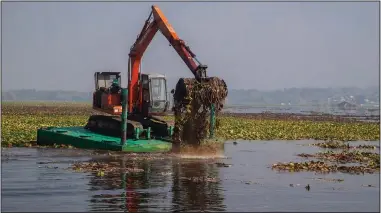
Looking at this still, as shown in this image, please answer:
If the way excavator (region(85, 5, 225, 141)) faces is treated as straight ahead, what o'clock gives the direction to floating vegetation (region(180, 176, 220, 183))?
The floating vegetation is roughly at 1 o'clock from the excavator.

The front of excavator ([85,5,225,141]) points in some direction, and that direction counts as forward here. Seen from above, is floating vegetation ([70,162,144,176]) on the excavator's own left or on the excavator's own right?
on the excavator's own right

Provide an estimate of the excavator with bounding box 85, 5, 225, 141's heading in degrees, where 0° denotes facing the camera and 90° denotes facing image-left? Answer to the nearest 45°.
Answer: approximately 315°

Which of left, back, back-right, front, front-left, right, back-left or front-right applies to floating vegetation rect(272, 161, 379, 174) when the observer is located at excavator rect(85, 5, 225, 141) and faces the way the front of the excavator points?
front
